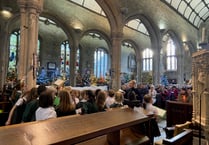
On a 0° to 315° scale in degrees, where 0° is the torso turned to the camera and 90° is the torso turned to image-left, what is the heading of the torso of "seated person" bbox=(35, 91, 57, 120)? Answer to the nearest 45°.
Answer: approximately 180°

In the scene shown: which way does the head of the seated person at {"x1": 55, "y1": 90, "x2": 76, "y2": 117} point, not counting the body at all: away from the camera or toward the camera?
away from the camera

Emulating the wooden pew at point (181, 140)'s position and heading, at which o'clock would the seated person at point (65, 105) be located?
The seated person is roughly at 11 o'clock from the wooden pew.

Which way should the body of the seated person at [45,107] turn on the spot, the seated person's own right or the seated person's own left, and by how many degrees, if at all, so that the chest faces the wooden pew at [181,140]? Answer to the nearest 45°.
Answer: approximately 135° to the seated person's own right

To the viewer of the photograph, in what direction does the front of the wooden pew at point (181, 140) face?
facing away from the viewer and to the left of the viewer

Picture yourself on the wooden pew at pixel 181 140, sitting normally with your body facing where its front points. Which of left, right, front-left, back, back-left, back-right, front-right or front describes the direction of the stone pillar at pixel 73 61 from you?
front

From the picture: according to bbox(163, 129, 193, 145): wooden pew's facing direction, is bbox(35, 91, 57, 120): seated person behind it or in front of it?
in front

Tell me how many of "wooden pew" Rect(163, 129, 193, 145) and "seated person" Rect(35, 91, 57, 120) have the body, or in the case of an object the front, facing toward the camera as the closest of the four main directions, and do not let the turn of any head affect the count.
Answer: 0

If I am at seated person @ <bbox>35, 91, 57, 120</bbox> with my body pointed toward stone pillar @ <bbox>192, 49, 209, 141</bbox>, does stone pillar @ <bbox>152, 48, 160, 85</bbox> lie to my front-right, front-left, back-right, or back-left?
front-left

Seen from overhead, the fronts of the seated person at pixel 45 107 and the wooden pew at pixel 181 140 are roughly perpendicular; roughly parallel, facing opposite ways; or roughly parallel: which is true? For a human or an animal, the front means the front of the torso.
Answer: roughly parallel

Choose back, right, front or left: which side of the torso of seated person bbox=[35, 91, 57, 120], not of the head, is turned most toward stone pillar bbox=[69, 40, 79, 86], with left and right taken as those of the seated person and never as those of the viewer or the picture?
front
